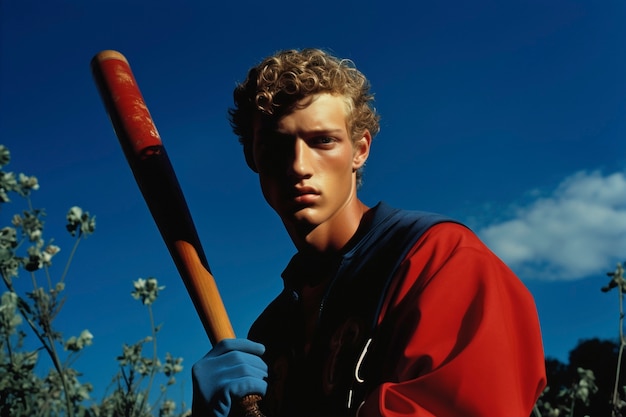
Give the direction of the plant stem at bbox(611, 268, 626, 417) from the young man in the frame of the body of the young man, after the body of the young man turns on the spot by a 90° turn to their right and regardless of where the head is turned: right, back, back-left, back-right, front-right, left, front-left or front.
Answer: right

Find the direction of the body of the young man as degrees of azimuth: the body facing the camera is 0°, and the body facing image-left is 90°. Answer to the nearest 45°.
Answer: approximately 45°
